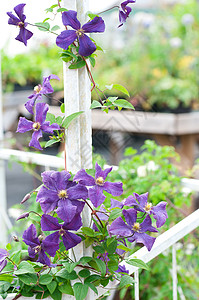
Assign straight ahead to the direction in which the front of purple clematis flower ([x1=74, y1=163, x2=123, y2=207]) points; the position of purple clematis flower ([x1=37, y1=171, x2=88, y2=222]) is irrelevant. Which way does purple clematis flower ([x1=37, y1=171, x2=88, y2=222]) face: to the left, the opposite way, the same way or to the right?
the same way

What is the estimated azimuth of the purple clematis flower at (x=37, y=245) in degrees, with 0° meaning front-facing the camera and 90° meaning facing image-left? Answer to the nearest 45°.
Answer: approximately 45°

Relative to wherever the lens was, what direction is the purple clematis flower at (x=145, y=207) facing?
facing the viewer and to the right of the viewer

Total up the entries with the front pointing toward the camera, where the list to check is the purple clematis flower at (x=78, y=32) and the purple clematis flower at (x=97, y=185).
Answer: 2

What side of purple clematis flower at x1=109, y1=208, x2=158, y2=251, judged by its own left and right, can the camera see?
front

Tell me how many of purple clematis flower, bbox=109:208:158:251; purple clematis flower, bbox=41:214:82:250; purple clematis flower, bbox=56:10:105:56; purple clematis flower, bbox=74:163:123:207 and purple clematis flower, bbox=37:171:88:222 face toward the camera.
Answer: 5

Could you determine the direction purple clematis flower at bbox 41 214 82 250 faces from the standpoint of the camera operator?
facing the viewer

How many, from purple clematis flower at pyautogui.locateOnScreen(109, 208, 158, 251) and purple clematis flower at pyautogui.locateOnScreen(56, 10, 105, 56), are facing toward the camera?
2
